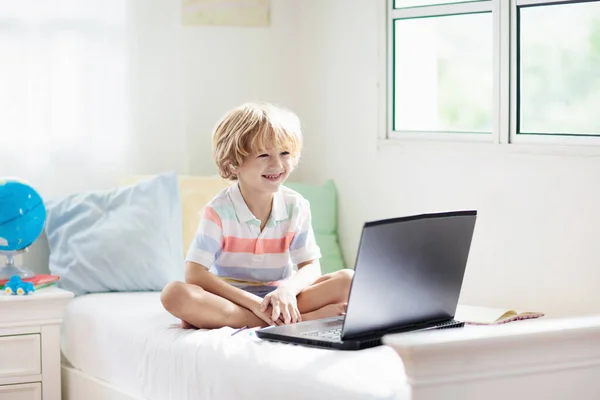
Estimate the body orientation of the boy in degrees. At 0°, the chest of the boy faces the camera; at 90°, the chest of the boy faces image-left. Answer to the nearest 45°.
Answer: approximately 315°

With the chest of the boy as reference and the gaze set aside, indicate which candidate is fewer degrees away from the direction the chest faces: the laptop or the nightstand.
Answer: the laptop

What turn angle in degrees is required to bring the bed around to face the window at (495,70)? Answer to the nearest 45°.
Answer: approximately 90° to its left

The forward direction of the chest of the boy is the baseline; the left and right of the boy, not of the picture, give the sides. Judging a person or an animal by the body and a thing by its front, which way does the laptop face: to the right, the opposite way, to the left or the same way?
the opposite way

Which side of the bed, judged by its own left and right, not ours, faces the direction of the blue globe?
back

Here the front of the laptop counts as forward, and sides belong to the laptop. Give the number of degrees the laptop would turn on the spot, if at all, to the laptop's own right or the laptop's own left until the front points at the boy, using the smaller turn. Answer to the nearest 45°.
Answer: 0° — it already faces them

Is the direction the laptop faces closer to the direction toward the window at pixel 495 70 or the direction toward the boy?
the boy

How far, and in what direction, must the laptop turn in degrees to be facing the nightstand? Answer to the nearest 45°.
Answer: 0° — it already faces it

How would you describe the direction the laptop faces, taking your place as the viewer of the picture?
facing away from the viewer and to the left of the viewer

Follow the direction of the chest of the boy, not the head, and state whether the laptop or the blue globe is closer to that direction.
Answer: the laptop

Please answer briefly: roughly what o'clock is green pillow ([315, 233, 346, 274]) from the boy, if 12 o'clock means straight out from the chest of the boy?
The green pillow is roughly at 8 o'clock from the boy.

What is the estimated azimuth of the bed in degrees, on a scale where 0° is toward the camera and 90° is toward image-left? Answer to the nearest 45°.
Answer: approximately 315°

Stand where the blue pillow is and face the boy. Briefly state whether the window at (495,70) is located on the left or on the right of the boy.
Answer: left

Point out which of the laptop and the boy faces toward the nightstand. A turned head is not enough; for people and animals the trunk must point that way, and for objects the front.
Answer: the laptop

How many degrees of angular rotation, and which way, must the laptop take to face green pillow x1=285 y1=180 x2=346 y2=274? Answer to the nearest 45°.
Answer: approximately 45° to its right
